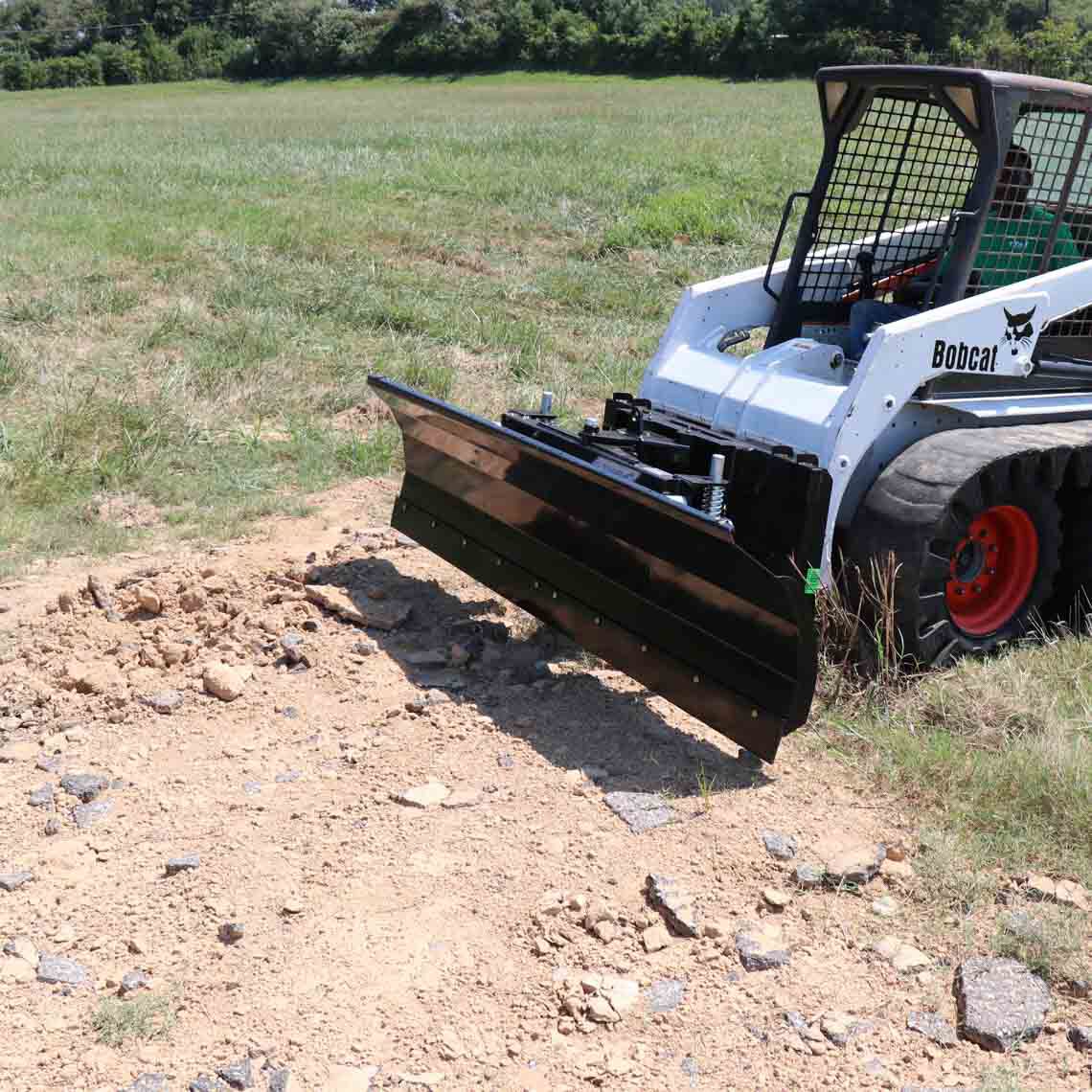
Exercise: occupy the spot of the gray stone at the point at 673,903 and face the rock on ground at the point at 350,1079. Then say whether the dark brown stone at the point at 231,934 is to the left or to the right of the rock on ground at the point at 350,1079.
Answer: right

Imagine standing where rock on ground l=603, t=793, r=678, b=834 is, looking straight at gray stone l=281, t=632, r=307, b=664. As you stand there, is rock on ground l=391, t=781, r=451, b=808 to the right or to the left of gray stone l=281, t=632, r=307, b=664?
left

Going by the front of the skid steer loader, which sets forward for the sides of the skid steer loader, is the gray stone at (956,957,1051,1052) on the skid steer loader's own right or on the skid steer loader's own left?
on the skid steer loader's own left

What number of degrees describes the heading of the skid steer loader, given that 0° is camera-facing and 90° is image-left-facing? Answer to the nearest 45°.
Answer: approximately 45°

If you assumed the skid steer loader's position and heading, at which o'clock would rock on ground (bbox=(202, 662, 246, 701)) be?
The rock on ground is roughly at 1 o'clock from the skid steer loader.

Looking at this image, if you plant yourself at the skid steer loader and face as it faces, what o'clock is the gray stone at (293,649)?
The gray stone is roughly at 1 o'clock from the skid steer loader.

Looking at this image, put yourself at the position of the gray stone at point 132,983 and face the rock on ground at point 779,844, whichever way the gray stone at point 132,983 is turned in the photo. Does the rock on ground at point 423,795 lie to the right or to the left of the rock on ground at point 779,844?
left

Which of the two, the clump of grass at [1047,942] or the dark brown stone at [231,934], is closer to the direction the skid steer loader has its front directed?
the dark brown stone

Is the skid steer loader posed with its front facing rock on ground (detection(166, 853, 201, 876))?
yes

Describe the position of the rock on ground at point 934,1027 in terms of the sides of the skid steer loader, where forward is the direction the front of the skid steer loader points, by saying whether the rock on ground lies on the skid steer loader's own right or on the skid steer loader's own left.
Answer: on the skid steer loader's own left

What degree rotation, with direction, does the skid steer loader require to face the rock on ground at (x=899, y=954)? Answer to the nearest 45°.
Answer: approximately 45° to its left
